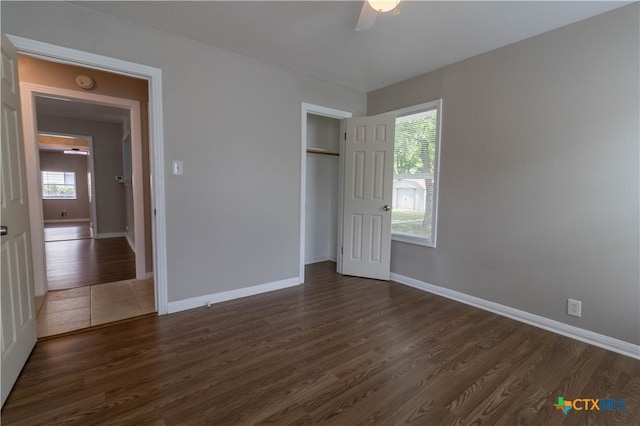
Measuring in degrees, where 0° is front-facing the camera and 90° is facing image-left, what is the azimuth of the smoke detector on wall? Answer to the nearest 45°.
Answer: approximately 0°

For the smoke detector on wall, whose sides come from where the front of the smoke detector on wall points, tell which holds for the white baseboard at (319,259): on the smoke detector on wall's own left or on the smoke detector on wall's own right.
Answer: on the smoke detector on wall's own left

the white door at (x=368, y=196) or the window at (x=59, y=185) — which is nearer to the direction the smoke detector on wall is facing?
the white door

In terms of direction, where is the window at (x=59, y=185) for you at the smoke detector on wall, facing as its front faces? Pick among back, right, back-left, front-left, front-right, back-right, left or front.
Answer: back

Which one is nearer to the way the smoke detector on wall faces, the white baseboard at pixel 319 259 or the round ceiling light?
the round ceiling light

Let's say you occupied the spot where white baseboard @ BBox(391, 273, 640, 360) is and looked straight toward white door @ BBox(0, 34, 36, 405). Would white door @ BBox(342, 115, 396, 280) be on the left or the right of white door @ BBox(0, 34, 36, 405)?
right

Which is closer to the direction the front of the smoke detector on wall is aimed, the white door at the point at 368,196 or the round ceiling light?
the round ceiling light

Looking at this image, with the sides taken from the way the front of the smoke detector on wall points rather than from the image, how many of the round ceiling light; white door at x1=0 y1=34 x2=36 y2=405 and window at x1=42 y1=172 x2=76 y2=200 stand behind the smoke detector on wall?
1

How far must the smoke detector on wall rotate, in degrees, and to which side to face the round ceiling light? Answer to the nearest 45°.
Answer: approximately 45° to its left

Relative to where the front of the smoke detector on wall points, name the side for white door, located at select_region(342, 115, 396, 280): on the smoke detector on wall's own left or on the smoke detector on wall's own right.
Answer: on the smoke detector on wall's own left

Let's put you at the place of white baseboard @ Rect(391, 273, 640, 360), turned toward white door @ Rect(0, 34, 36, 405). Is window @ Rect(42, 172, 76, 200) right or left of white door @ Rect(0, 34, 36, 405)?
right
